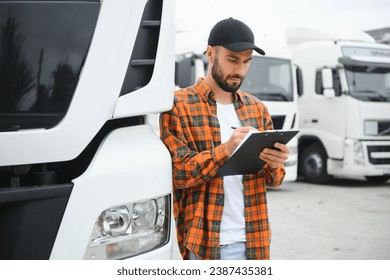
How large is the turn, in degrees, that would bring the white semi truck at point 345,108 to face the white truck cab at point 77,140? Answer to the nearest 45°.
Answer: approximately 45° to its right

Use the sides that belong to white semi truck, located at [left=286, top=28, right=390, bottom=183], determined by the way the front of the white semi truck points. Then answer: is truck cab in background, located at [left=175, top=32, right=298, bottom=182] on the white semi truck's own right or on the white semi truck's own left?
on the white semi truck's own right

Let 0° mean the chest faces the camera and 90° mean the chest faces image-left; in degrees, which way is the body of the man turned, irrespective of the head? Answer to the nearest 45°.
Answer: approximately 315°

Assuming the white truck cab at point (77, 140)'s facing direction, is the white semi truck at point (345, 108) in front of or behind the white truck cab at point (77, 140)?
behind

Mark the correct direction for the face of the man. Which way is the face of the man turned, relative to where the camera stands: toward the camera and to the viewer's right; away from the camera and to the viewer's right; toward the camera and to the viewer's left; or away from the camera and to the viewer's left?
toward the camera and to the viewer's right

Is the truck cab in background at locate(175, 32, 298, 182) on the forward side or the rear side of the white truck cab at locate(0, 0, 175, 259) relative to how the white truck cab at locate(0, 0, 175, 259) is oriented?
on the rear side

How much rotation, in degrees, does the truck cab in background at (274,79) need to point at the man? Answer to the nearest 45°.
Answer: approximately 45° to its right

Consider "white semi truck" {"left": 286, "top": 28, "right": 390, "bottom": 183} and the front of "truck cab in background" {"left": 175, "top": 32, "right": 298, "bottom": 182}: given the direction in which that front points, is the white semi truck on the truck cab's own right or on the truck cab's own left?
on the truck cab's own left
